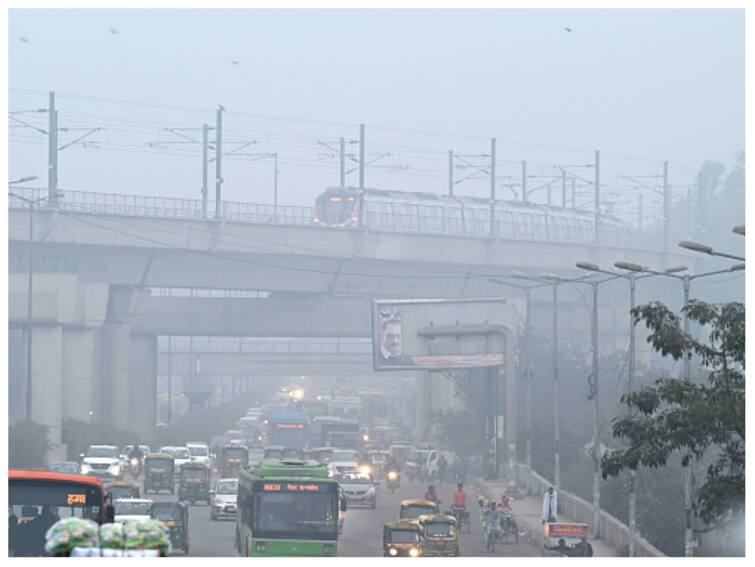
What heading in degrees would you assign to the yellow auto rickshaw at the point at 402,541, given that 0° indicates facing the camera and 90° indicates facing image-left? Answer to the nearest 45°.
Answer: approximately 0°

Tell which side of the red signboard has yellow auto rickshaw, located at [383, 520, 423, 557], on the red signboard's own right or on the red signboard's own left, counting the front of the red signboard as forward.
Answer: on the red signboard's own right

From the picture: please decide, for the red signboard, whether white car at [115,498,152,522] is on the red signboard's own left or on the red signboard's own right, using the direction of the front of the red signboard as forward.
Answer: on the red signboard's own right

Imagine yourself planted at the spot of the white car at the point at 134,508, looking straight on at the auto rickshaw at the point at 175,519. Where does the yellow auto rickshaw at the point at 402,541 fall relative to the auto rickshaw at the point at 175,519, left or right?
left

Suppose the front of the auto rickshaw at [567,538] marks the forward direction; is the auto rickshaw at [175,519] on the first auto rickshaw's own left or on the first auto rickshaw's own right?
on the first auto rickshaw's own right

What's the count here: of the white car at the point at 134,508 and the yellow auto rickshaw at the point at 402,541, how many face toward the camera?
2
